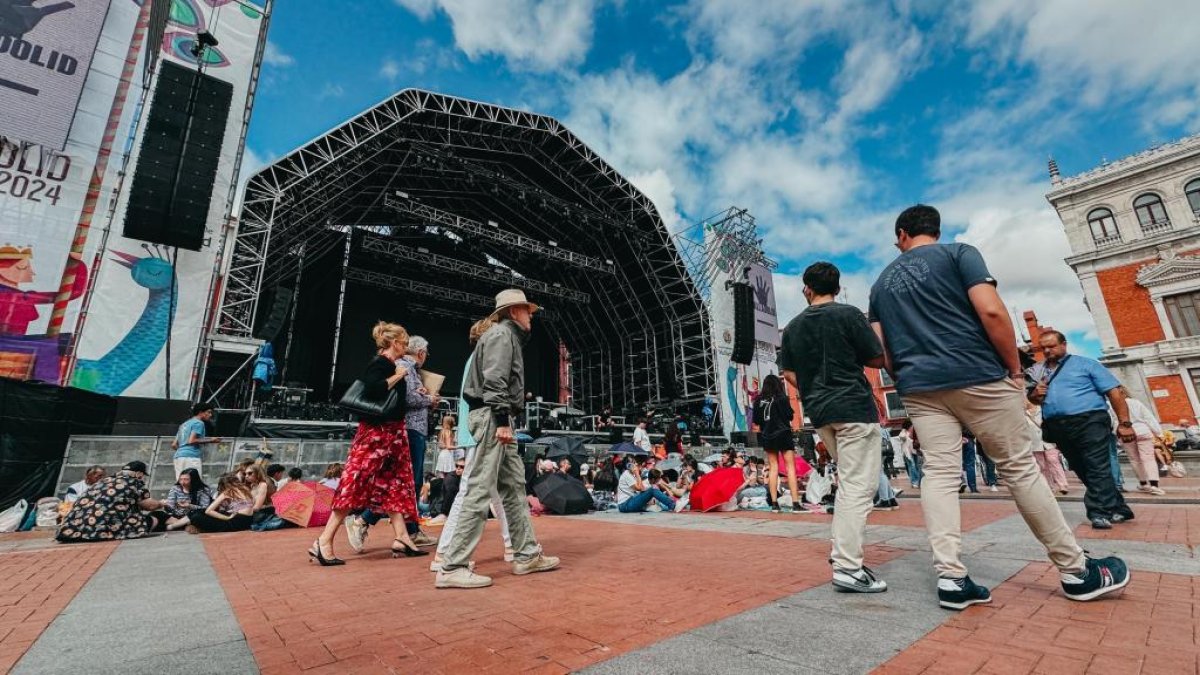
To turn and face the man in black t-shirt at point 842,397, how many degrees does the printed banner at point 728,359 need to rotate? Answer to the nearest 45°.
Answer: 0° — it already faces them

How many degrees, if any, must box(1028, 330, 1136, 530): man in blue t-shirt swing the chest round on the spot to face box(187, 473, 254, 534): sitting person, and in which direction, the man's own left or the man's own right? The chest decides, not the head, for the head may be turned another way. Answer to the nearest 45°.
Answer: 0° — they already face them

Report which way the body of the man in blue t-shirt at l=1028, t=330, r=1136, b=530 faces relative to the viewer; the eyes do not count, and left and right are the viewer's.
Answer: facing the viewer and to the left of the viewer

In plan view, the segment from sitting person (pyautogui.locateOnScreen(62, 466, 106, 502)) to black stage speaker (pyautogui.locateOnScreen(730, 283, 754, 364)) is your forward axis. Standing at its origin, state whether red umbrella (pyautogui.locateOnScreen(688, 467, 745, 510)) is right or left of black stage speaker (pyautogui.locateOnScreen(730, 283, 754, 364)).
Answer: right

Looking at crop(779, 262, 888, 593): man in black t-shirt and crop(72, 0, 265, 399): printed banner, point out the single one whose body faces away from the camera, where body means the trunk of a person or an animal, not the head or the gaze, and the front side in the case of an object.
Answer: the man in black t-shirt

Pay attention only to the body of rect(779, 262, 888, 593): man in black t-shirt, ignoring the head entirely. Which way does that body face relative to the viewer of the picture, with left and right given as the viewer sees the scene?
facing away from the viewer
